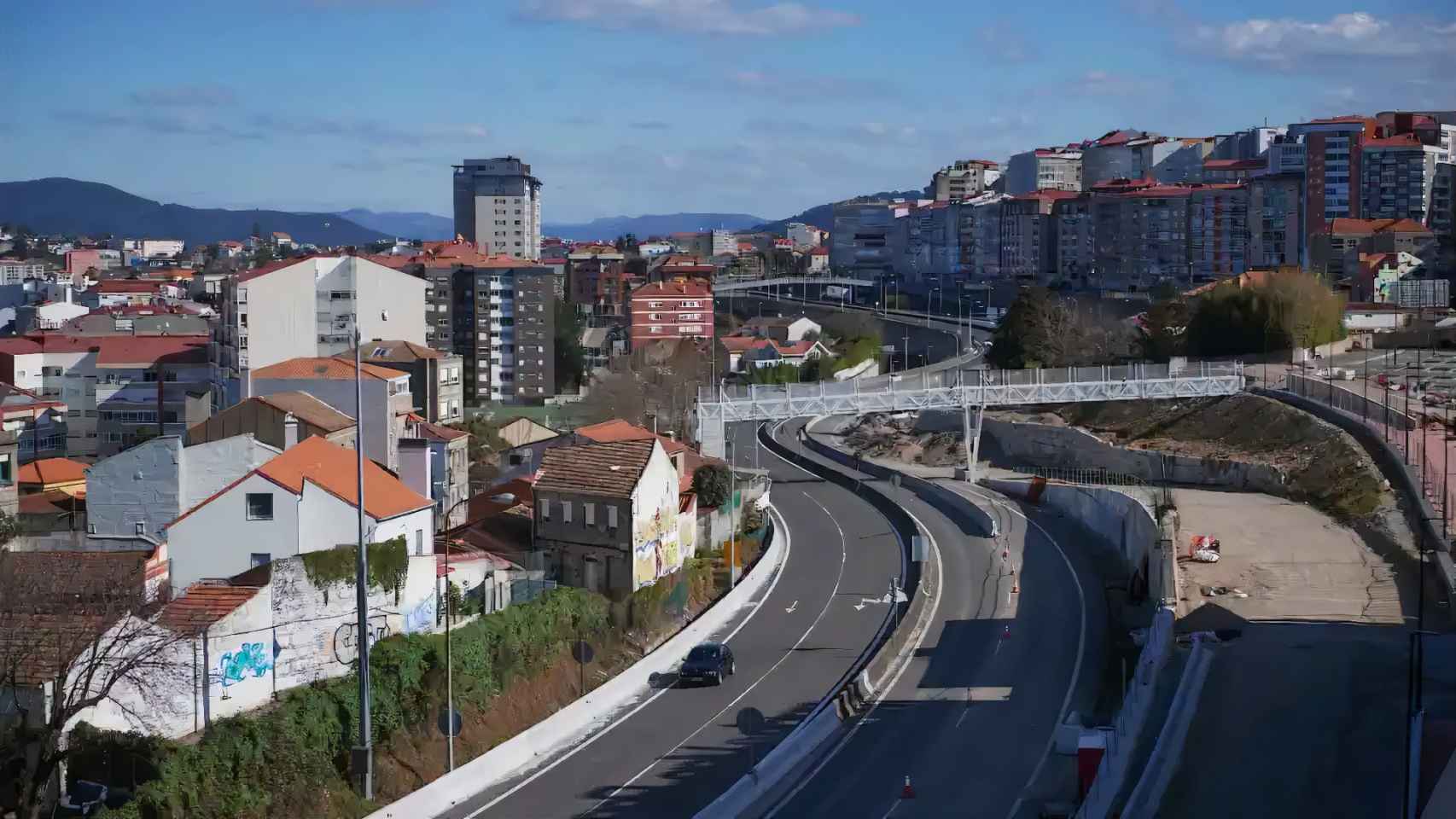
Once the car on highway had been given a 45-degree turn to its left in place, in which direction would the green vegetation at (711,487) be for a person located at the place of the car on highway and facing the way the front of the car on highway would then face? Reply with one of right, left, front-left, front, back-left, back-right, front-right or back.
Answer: back

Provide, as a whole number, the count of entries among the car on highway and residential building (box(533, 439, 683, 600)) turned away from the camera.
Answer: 0

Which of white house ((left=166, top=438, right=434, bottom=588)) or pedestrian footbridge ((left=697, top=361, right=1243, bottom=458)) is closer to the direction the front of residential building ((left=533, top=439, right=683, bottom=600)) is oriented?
the white house

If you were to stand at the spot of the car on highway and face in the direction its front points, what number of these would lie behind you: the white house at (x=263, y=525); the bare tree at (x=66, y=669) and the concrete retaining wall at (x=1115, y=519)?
1

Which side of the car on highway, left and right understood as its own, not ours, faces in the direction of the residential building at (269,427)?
right

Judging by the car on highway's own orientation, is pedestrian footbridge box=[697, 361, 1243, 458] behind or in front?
behind

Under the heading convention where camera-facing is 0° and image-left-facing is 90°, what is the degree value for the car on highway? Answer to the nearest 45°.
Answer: approximately 45°

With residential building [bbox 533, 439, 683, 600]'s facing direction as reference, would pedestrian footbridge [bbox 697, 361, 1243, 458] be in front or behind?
behind

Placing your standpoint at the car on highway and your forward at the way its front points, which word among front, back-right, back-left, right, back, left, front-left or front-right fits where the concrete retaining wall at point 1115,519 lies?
back

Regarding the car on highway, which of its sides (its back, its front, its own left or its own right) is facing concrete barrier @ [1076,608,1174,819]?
left

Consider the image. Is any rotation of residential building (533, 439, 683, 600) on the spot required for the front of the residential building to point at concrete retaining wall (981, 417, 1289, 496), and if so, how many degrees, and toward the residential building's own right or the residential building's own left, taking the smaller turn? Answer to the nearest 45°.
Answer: approximately 180°

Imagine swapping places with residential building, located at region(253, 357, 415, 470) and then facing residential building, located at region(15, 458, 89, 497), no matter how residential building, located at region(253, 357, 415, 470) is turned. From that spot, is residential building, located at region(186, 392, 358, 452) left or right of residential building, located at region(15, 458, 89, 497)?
left

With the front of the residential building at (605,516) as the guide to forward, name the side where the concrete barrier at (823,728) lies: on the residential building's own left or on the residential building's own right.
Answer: on the residential building's own left

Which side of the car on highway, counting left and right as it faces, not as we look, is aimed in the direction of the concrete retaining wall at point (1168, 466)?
back
